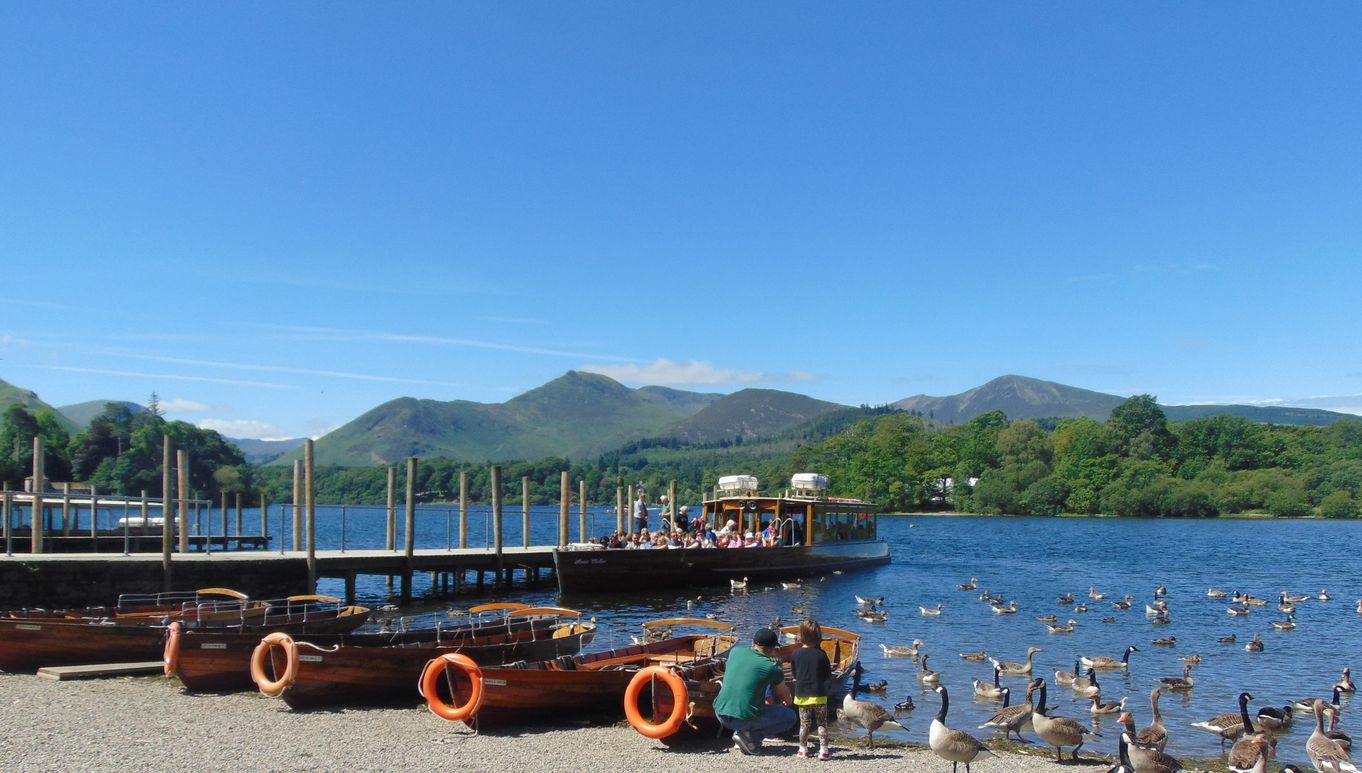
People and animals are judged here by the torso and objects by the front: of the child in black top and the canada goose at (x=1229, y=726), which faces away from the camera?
the child in black top

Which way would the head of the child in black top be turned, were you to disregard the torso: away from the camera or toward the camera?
away from the camera

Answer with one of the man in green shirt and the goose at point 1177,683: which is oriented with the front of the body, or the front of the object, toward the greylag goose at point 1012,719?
the man in green shirt

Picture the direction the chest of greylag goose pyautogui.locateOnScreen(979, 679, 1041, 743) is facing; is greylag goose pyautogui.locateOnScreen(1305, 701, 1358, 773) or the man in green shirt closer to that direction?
the greylag goose

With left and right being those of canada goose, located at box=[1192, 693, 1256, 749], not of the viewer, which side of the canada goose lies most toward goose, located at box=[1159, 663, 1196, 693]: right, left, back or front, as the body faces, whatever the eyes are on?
left

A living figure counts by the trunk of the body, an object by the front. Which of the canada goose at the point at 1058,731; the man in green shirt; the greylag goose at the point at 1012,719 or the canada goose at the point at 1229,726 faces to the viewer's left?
the canada goose at the point at 1058,731

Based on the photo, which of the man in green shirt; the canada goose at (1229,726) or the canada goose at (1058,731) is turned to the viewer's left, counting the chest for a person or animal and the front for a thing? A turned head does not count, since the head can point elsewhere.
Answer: the canada goose at (1058,731)

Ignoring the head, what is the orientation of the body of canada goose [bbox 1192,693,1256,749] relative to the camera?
to the viewer's right

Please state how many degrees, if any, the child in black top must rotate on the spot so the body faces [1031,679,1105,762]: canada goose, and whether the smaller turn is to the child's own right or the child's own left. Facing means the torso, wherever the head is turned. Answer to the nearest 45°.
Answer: approximately 45° to the child's own right
